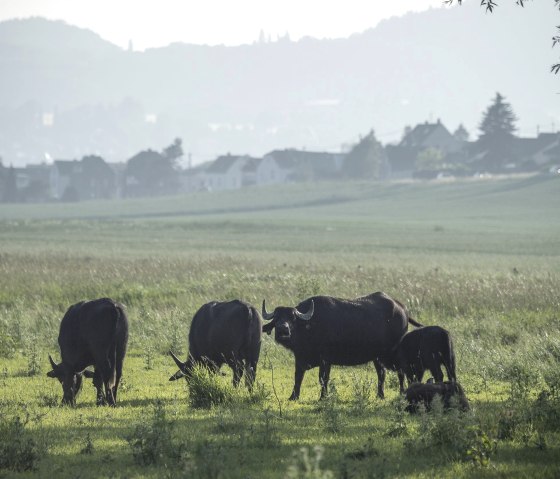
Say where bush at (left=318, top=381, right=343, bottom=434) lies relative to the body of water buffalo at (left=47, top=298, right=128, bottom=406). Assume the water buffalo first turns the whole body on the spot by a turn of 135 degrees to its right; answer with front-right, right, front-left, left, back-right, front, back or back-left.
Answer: front-right

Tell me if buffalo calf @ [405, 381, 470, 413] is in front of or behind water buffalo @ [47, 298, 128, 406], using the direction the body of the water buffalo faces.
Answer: behind

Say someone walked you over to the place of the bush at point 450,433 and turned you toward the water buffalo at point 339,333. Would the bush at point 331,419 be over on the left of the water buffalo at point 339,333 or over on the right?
left

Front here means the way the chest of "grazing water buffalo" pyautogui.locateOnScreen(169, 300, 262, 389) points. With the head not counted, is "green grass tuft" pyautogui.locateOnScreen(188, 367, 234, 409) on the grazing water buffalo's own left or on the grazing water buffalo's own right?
on the grazing water buffalo's own left

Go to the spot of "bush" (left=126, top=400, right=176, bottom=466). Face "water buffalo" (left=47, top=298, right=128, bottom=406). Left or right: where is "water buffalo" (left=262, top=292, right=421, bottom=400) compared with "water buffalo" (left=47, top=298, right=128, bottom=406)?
right

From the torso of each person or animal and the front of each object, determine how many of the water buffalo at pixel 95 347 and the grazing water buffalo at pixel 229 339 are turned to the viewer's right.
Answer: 0
